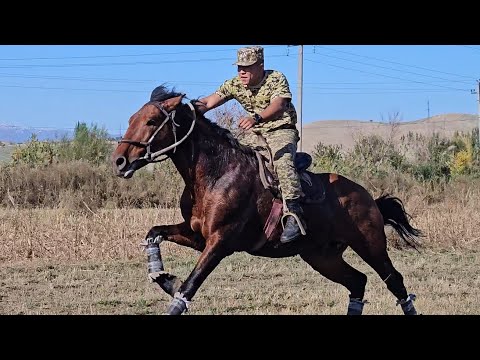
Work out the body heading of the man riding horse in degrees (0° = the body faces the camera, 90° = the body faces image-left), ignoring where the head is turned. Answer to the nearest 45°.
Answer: approximately 45°
